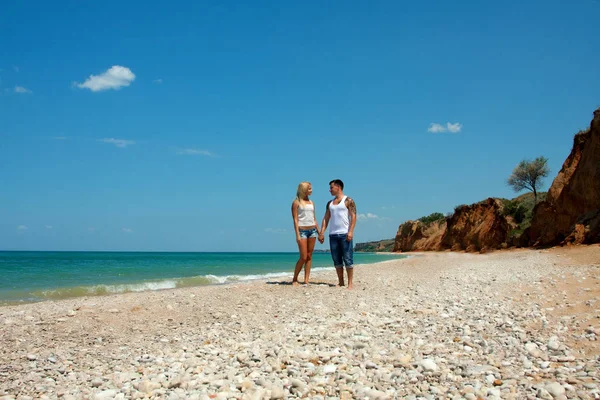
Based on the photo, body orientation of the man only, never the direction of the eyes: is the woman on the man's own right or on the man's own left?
on the man's own right

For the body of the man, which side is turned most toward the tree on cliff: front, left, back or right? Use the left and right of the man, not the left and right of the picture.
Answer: back

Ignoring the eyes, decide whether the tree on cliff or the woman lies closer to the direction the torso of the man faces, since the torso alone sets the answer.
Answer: the woman

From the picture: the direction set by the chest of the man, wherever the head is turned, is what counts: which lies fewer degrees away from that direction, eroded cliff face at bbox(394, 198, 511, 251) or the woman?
the woman

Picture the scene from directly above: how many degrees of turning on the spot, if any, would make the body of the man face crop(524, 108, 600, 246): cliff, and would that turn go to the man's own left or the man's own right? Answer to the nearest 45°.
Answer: approximately 180°

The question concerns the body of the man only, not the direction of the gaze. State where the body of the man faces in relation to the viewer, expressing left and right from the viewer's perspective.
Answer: facing the viewer and to the left of the viewer

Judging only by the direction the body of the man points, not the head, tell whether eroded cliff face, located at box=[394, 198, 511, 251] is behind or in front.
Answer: behind
